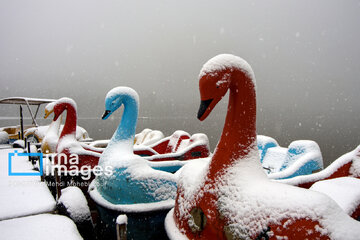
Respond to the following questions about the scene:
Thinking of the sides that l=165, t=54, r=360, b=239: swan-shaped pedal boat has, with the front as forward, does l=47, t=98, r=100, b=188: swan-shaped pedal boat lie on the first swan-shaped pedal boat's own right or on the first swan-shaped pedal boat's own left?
on the first swan-shaped pedal boat's own right

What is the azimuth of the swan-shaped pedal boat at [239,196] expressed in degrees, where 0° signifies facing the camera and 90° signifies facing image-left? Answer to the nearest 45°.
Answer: approximately 45°

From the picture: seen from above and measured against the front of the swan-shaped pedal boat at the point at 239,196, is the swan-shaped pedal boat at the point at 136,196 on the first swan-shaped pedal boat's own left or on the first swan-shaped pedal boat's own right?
on the first swan-shaped pedal boat's own right
